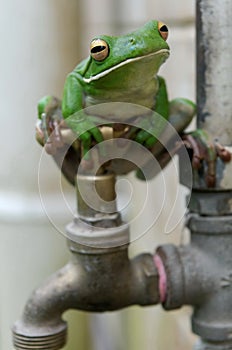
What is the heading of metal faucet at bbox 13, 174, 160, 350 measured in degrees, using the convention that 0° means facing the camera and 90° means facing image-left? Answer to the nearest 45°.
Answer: approximately 90°
